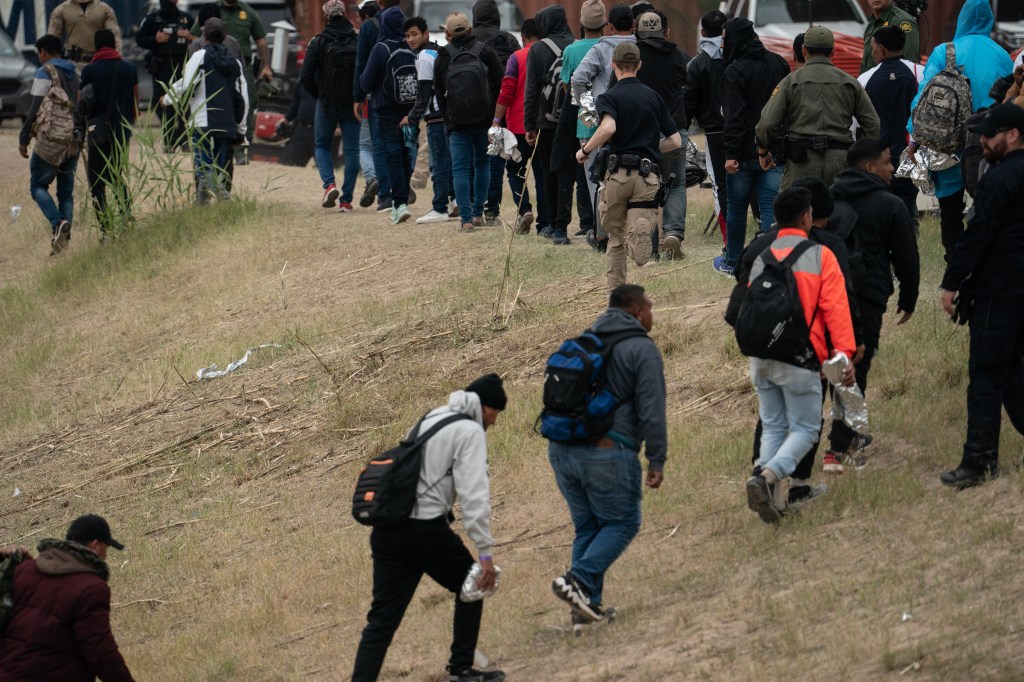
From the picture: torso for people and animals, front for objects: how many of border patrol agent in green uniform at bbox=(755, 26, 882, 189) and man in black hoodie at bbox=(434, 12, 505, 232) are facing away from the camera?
2

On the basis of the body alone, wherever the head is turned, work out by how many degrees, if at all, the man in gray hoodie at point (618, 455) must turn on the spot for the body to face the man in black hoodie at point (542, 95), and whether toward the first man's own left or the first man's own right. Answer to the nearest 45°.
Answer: approximately 45° to the first man's own left

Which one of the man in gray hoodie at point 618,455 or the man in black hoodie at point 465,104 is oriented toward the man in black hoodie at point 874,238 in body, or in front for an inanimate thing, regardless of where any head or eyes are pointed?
the man in gray hoodie

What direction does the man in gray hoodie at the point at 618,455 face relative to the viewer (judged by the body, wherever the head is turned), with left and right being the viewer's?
facing away from the viewer and to the right of the viewer

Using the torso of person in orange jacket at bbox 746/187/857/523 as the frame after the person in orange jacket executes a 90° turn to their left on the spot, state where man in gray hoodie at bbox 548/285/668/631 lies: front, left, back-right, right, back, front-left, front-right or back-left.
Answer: left

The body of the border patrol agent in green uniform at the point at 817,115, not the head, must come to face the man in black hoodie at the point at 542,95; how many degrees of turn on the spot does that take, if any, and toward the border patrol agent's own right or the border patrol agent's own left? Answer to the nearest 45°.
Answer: approximately 45° to the border patrol agent's own left

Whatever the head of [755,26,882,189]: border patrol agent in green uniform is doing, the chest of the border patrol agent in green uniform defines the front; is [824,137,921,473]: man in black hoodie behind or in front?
behind

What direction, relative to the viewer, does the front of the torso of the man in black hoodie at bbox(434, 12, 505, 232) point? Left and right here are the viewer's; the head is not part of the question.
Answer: facing away from the viewer

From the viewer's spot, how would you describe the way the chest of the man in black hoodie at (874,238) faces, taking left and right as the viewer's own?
facing away from the viewer and to the right of the viewer

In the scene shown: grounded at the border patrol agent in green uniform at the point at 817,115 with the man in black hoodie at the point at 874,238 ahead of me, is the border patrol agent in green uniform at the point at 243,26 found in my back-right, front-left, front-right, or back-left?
back-right

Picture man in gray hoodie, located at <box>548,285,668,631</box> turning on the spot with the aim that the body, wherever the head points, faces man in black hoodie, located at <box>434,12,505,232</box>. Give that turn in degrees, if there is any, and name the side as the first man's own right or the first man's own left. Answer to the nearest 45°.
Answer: approximately 45° to the first man's own left

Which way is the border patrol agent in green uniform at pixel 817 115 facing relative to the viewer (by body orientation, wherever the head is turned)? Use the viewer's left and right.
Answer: facing away from the viewer

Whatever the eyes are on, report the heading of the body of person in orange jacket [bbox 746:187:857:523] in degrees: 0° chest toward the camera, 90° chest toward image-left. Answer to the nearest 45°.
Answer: approximately 225°
